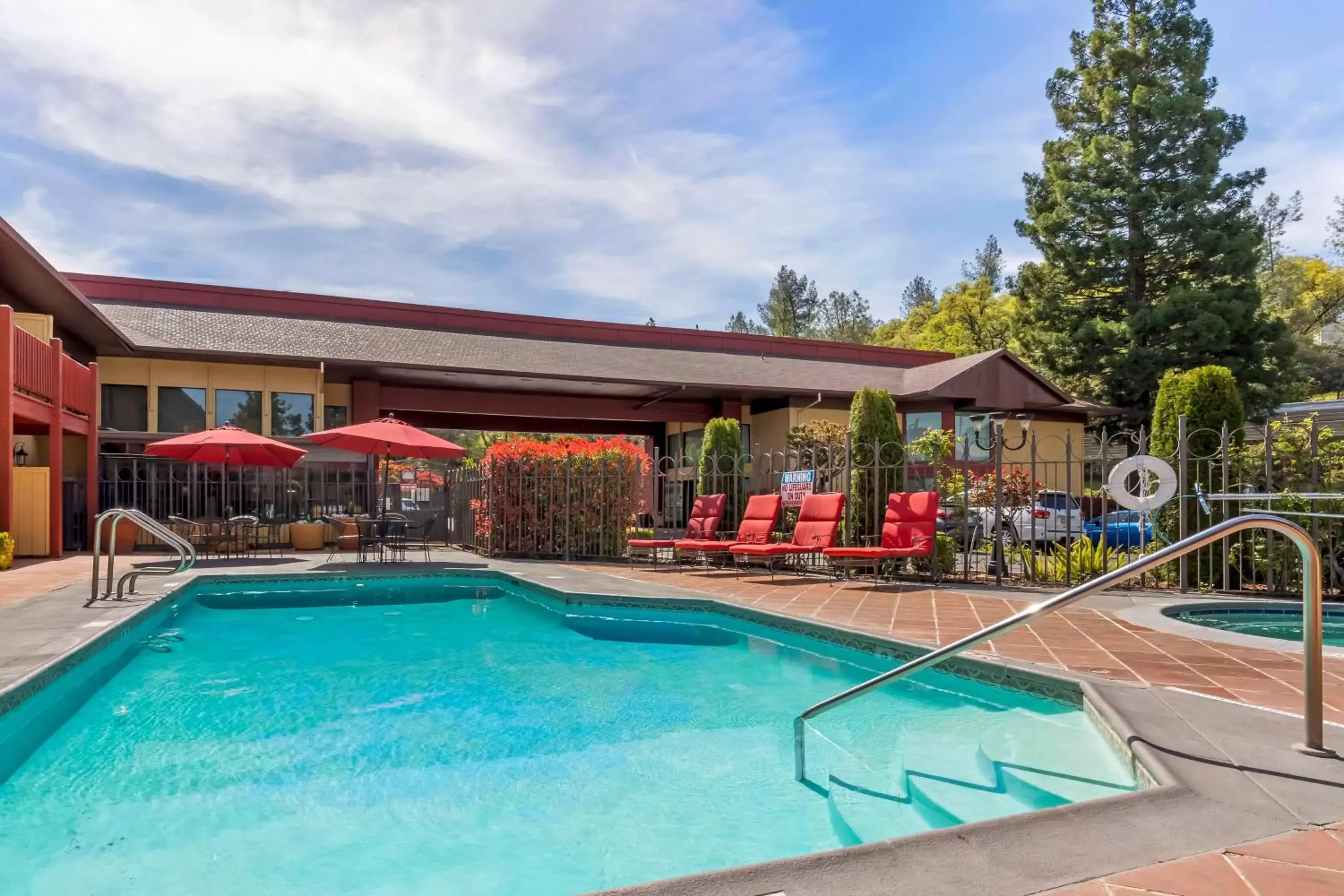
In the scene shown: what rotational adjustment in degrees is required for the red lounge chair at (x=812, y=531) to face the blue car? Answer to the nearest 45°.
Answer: approximately 180°

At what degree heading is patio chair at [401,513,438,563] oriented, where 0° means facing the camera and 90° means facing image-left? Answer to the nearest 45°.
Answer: approximately 90°

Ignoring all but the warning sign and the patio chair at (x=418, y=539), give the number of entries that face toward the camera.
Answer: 1

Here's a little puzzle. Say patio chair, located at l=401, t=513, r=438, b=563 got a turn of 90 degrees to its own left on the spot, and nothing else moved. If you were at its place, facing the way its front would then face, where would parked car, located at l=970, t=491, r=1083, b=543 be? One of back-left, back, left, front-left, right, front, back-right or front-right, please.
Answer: left

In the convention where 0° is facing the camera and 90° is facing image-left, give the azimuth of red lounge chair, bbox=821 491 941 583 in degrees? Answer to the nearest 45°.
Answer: approximately 45°

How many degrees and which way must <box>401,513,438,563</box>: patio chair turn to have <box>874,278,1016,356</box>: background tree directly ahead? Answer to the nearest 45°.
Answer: approximately 135° to its right

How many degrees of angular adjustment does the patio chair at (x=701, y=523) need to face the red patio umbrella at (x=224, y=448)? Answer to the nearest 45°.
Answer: approximately 45° to its right
